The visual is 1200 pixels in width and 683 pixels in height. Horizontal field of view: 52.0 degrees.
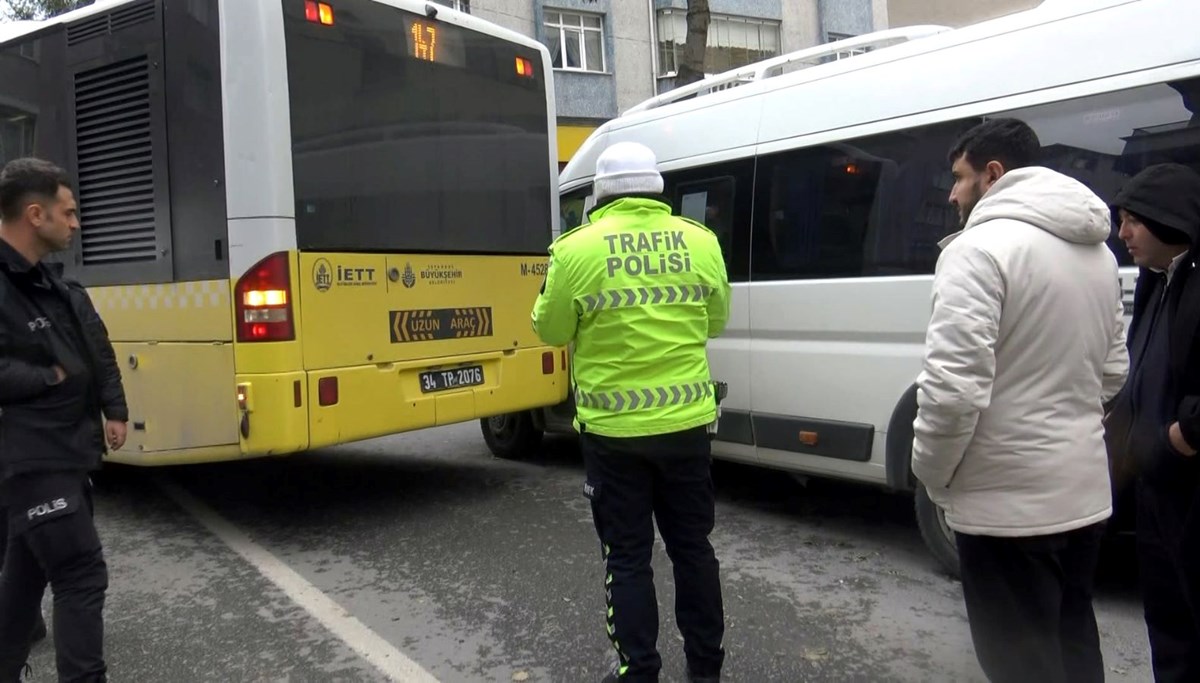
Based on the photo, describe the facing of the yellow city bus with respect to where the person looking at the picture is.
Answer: facing away from the viewer and to the left of the viewer

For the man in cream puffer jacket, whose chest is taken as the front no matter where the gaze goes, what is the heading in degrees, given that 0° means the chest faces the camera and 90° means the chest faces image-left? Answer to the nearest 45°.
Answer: approximately 135°

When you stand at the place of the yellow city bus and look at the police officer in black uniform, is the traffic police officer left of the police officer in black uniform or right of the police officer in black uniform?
left

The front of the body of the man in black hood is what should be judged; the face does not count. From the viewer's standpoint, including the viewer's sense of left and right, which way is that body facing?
facing the viewer and to the left of the viewer

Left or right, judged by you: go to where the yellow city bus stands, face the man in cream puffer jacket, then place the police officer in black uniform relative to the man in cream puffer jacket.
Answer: right

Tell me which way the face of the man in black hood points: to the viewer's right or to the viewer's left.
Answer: to the viewer's left

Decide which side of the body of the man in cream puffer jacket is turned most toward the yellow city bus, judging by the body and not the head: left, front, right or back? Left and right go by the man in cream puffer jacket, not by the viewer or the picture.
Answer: front

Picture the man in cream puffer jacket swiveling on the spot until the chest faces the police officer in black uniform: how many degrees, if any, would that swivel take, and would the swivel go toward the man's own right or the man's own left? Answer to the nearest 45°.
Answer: approximately 45° to the man's own left

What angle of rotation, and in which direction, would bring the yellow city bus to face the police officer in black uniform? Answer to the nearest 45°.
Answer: approximately 135° to its left

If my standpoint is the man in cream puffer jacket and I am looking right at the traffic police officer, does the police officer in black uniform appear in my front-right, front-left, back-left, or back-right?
front-left

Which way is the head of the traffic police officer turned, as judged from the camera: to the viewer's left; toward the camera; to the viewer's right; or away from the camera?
away from the camera

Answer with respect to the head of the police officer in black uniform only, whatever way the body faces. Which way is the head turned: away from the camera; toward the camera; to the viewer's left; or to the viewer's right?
to the viewer's right

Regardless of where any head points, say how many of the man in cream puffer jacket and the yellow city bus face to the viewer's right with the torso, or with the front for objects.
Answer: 0

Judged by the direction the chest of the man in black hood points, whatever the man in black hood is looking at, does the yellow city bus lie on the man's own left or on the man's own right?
on the man's own right
